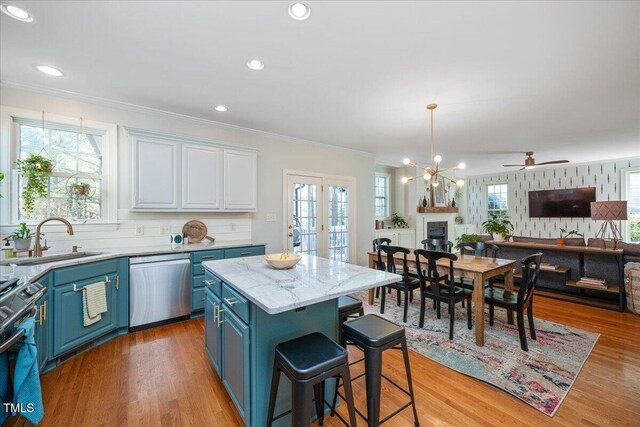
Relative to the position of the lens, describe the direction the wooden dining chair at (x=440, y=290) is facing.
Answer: facing away from the viewer and to the right of the viewer

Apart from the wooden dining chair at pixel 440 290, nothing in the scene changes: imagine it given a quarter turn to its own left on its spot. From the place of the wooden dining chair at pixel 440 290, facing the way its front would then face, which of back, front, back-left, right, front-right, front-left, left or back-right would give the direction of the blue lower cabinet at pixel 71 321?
left

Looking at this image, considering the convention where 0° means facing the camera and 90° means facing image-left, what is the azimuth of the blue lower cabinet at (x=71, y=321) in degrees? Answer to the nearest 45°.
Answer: approximately 315°

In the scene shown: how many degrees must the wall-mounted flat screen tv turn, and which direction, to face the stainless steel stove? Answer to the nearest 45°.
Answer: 0° — it already faces it

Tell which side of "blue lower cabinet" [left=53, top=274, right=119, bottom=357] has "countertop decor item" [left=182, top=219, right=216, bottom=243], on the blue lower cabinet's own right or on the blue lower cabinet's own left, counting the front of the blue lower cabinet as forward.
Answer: on the blue lower cabinet's own left

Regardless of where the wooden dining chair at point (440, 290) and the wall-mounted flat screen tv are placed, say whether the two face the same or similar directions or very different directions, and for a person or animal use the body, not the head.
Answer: very different directions

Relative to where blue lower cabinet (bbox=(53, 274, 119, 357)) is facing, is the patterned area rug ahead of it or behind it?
ahead

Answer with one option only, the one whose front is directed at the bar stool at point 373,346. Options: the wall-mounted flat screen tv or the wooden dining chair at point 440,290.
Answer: the wall-mounted flat screen tv

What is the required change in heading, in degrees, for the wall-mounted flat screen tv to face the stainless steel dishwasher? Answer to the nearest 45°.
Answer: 0° — it already faces it

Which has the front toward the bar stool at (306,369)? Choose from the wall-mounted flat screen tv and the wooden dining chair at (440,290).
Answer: the wall-mounted flat screen tv

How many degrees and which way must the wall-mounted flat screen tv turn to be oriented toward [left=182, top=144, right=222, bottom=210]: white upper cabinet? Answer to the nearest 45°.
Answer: approximately 45° to its right

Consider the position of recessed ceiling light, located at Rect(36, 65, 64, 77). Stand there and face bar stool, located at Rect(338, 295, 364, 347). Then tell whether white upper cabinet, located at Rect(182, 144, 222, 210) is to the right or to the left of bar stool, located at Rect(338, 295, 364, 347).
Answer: left

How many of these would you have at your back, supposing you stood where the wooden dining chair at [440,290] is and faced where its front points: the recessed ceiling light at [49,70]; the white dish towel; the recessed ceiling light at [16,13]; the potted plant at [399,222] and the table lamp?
3
